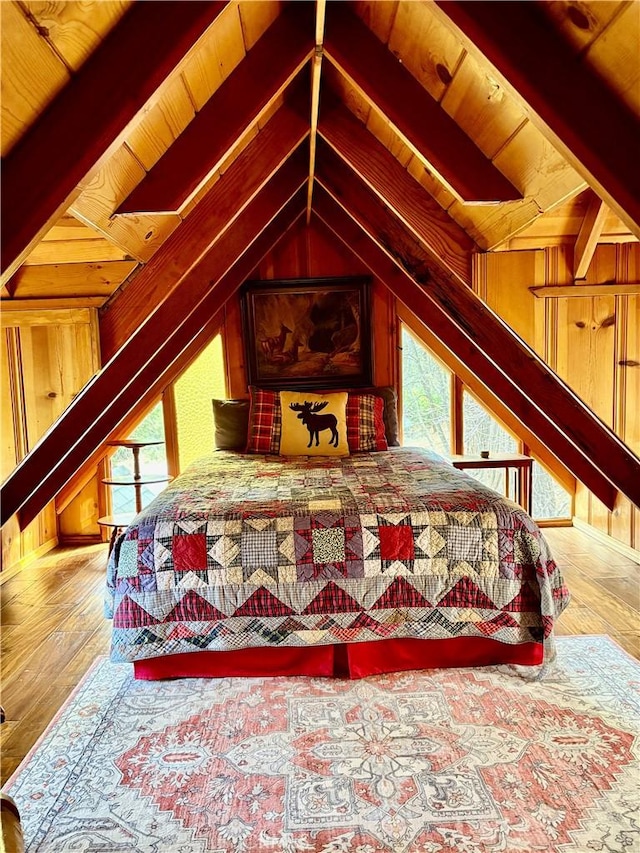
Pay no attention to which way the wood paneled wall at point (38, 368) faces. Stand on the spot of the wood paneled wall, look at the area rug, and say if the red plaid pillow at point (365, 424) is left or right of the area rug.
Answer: left

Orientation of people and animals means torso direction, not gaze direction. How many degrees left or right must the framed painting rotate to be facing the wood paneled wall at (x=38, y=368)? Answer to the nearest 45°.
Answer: approximately 90° to its right

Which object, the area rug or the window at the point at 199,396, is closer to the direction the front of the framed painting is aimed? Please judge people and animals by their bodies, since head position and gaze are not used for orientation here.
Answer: the area rug

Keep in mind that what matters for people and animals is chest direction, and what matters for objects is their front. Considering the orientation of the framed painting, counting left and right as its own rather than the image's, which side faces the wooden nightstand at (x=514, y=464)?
left

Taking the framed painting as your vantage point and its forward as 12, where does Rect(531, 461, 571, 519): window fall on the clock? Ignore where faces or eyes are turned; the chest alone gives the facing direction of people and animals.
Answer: The window is roughly at 9 o'clock from the framed painting.

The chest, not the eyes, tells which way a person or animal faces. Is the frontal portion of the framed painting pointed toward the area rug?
yes

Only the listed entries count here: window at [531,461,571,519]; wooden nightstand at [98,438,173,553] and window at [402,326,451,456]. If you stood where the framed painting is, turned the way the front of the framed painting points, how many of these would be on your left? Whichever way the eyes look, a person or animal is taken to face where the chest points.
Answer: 2

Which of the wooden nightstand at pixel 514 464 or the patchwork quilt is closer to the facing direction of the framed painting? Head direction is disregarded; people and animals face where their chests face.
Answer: the patchwork quilt

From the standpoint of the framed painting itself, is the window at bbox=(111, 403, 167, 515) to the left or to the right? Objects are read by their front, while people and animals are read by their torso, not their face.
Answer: on its right

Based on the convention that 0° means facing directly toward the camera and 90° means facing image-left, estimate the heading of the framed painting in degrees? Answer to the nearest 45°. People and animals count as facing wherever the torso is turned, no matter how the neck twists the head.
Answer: approximately 0°

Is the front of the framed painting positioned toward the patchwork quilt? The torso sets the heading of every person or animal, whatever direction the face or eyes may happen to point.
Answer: yes
